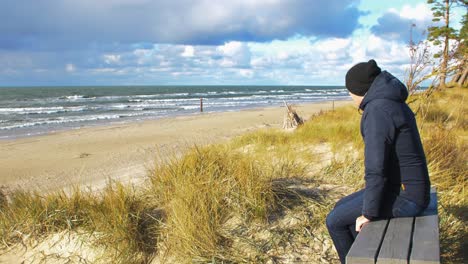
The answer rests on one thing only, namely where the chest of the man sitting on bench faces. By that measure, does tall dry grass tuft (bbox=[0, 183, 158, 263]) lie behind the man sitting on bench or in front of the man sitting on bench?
in front

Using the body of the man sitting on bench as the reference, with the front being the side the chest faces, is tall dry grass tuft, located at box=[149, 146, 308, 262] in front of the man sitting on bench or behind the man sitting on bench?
in front

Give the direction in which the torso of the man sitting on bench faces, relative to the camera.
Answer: to the viewer's left

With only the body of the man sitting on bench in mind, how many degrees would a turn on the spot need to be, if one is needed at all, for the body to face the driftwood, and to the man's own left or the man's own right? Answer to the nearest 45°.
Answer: approximately 90° to the man's own right

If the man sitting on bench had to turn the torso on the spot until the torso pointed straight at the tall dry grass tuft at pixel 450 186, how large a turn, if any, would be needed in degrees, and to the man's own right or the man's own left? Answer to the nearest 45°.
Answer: approximately 90° to the man's own right

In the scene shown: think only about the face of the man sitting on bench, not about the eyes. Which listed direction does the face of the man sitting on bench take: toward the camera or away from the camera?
away from the camera
